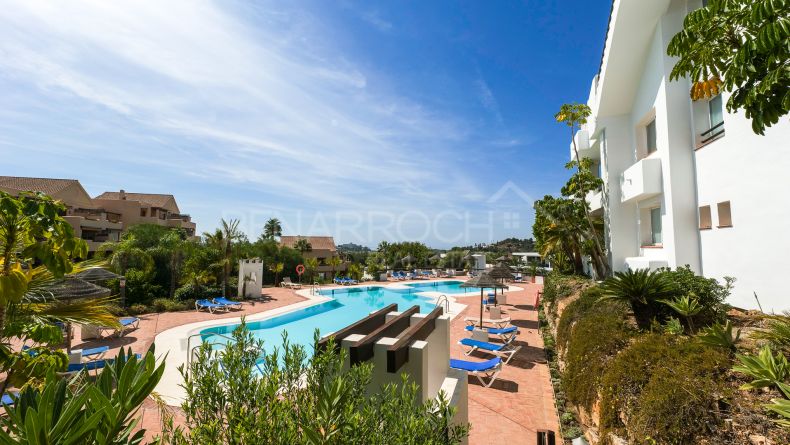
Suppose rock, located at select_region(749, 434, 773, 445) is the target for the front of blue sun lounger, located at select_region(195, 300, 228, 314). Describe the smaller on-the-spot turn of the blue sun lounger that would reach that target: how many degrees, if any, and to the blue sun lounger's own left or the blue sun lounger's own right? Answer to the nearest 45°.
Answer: approximately 90° to the blue sun lounger's own right

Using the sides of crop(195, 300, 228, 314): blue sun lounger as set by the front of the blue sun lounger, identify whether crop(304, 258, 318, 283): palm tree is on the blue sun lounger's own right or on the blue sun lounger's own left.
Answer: on the blue sun lounger's own left

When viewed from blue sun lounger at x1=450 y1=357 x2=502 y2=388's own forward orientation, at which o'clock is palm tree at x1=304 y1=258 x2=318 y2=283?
The palm tree is roughly at 2 o'clock from the blue sun lounger.

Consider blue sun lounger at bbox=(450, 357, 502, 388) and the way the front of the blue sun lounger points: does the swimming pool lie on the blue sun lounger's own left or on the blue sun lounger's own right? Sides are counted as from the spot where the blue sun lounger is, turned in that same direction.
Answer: on the blue sun lounger's own right

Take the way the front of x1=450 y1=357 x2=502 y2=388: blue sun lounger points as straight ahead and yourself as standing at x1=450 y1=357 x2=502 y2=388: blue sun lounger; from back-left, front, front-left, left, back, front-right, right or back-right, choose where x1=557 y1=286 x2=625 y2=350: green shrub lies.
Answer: back

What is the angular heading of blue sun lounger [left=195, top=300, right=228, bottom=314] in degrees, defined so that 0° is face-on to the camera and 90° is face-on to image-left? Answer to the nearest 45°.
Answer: approximately 270°

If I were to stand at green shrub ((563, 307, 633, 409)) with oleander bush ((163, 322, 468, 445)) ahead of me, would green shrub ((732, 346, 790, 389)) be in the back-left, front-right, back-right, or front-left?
front-left

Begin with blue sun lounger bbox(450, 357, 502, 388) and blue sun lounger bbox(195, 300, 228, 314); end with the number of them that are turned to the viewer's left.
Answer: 1

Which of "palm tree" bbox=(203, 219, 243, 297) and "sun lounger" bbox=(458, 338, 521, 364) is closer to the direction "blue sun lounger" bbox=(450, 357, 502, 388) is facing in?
the palm tree

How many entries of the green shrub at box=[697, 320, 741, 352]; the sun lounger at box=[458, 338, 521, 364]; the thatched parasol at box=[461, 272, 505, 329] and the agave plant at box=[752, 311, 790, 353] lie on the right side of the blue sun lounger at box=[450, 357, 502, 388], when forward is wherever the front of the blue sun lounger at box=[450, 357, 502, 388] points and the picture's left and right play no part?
2

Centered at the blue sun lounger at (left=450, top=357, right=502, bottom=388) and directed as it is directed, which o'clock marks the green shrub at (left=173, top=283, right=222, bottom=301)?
The green shrub is roughly at 1 o'clock from the blue sun lounger.

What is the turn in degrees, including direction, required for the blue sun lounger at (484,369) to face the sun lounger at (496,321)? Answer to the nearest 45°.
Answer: approximately 90° to its right

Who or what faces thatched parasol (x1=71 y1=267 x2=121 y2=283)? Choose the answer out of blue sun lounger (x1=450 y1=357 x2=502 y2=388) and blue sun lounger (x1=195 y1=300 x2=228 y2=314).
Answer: blue sun lounger (x1=450 y1=357 x2=502 y2=388)

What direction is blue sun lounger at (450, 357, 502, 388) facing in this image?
to the viewer's left
